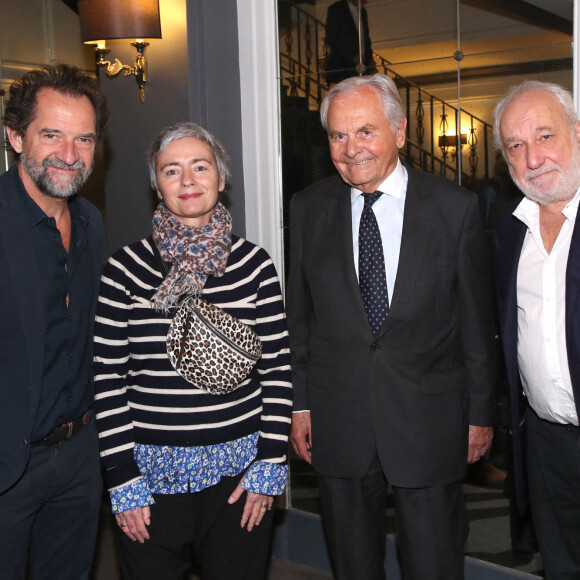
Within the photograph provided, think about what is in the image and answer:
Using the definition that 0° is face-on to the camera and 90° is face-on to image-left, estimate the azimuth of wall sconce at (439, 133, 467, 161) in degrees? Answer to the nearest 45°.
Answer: approximately 0°

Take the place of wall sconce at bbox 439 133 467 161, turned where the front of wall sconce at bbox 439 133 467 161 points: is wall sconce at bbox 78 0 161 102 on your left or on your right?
on your right

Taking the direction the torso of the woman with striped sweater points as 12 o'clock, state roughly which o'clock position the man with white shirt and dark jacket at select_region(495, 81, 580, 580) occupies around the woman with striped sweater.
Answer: The man with white shirt and dark jacket is roughly at 9 o'clock from the woman with striped sweater.

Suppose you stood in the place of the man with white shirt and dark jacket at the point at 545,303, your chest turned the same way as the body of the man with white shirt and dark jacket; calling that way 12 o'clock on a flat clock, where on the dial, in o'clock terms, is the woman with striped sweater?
The woman with striped sweater is roughly at 2 o'clock from the man with white shirt and dark jacket.

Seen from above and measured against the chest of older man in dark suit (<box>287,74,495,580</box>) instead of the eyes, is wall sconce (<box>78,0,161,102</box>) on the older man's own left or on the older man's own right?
on the older man's own right

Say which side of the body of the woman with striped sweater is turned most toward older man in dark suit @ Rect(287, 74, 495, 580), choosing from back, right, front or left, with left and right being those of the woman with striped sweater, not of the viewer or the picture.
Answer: left

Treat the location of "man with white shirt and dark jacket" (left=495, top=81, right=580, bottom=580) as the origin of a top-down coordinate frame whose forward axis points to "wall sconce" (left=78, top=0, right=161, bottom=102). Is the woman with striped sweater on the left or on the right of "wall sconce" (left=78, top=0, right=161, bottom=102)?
left

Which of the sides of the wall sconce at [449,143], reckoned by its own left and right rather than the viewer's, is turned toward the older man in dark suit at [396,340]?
front
